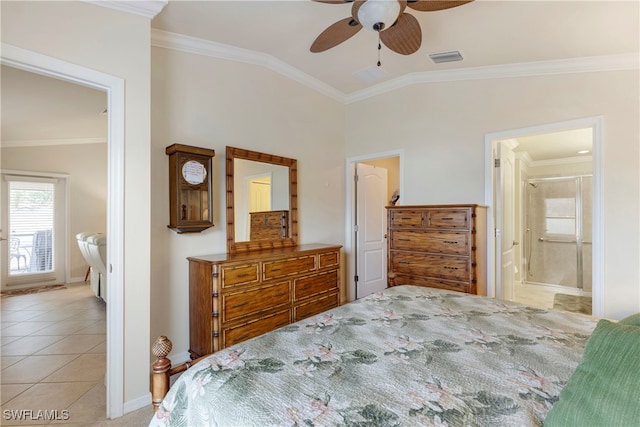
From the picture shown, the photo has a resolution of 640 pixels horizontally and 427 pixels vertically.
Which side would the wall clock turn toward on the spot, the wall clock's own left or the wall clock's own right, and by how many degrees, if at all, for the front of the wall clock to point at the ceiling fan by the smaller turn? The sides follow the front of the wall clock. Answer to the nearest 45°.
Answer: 0° — it already faces it

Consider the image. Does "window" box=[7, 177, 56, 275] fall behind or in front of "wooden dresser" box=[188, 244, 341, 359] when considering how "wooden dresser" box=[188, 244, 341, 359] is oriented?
behind

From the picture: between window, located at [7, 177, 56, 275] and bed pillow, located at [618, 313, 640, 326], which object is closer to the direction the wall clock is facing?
the bed pillow

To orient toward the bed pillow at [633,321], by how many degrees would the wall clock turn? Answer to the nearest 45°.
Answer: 0° — it already faces it

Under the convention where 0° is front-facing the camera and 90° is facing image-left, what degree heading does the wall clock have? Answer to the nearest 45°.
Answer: approximately 315°

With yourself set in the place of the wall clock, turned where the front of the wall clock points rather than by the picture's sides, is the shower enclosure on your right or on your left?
on your left

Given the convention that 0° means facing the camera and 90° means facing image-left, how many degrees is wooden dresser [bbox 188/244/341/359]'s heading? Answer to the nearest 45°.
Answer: approximately 315°

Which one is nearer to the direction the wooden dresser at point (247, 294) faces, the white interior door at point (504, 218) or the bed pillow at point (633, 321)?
the bed pillow
